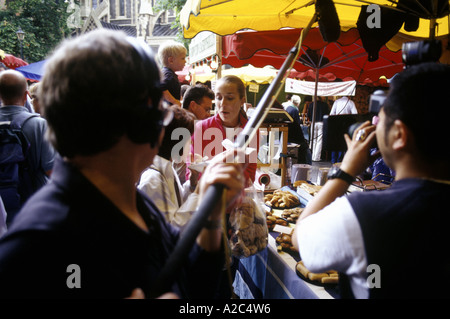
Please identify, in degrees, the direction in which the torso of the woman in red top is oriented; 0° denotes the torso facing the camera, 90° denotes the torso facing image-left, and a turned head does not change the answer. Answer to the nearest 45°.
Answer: approximately 0°

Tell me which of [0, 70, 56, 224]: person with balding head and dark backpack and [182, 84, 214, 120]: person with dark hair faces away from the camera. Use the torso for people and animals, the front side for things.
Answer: [0, 70, 56, 224]: person with balding head and dark backpack

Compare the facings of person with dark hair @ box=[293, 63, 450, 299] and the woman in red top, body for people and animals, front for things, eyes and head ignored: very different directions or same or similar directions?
very different directions

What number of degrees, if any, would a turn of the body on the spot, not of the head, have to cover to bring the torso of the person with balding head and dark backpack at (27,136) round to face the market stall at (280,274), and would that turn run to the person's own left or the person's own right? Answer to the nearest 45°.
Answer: approximately 135° to the person's own right

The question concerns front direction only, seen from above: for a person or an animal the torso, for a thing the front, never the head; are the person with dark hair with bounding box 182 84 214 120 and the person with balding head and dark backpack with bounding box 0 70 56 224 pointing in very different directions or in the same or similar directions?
very different directions

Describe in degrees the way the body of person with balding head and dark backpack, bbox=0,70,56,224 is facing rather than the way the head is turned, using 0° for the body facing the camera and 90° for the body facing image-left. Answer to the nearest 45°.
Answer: approximately 180°

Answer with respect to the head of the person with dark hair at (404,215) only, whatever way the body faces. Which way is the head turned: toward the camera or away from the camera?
away from the camera

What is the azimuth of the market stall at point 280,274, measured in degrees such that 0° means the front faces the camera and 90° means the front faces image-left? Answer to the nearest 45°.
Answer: approximately 45°

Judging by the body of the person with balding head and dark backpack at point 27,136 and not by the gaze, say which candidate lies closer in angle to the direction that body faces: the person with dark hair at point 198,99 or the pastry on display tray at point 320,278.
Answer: the person with dark hair
